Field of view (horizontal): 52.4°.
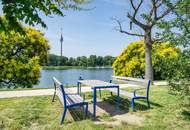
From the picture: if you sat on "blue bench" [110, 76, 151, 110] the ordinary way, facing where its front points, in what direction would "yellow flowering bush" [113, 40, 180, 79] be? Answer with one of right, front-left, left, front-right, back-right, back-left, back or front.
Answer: back-right

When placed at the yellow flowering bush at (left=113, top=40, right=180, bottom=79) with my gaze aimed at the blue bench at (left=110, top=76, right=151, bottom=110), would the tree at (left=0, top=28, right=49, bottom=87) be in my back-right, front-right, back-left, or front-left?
front-right

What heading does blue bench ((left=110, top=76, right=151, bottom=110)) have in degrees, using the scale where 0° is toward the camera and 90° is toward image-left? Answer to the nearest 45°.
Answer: approximately 45°

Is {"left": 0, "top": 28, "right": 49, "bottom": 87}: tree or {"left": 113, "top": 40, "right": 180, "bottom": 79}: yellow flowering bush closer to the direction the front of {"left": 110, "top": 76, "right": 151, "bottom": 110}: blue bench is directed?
the tree
